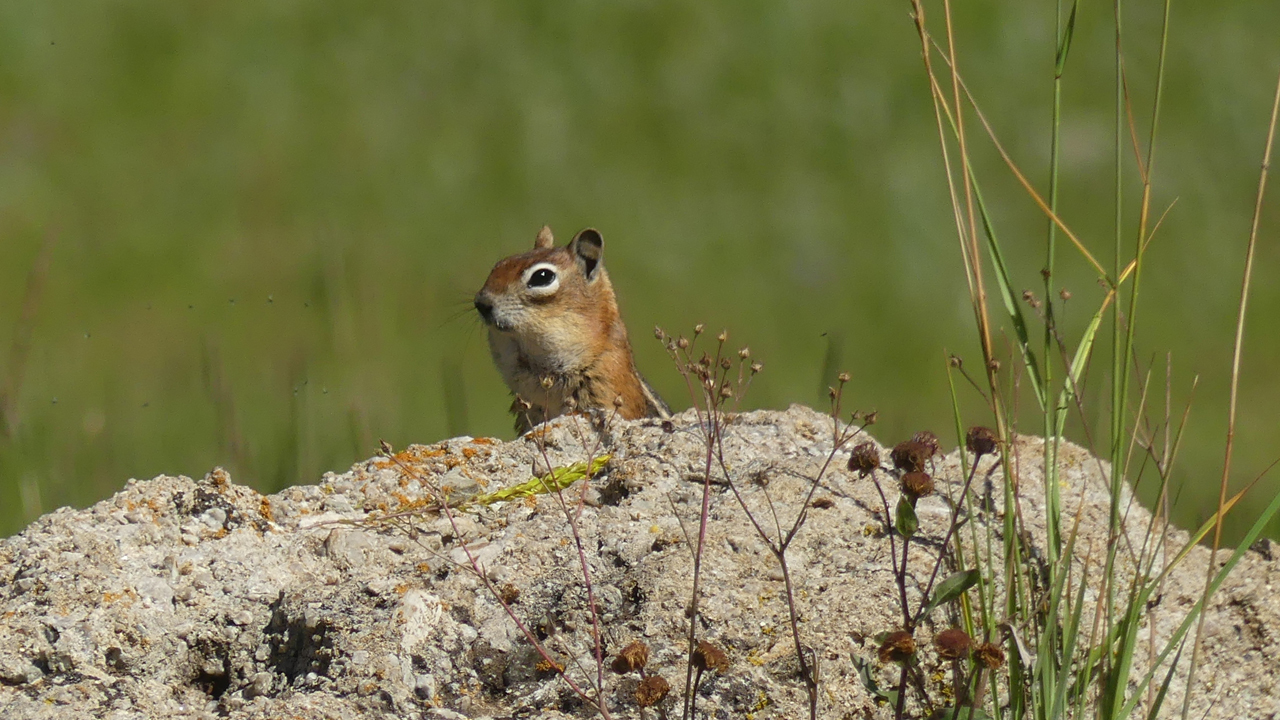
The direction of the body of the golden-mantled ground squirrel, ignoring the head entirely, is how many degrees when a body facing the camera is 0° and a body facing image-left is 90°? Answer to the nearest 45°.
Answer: approximately 45°

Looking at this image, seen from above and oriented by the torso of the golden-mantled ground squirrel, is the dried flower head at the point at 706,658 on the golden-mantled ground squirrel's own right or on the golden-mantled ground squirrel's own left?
on the golden-mantled ground squirrel's own left

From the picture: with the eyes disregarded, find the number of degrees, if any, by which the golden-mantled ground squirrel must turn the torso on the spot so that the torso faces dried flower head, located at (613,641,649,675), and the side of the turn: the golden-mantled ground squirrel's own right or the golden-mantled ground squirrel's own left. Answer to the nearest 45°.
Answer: approximately 45° to the golden-mantled ground squirrel's own left

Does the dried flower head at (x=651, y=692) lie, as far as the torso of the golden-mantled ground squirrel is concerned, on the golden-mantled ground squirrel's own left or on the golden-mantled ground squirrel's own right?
on the golden-mantled ground squirrel's own left

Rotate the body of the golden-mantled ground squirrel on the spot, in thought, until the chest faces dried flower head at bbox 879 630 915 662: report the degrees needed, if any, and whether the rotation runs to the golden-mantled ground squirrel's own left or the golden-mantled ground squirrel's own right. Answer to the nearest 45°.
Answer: approximately 45° to the golden-mantled ground squirrel's own left
